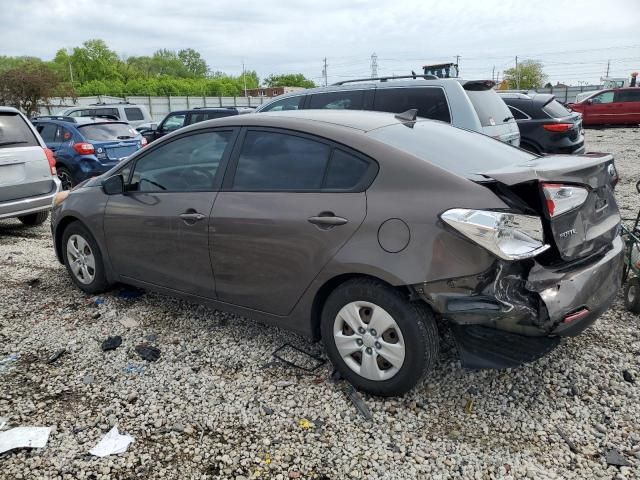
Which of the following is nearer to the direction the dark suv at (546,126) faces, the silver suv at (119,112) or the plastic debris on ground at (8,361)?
the silver suv

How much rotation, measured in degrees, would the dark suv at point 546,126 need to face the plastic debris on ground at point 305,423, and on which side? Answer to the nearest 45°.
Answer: approximately 135° to its left

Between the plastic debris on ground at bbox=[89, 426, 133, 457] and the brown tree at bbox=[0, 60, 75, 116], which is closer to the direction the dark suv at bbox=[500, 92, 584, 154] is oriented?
the brown tree

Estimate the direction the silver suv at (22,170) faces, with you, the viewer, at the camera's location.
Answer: facing away from the viewer and to the left of the viewer

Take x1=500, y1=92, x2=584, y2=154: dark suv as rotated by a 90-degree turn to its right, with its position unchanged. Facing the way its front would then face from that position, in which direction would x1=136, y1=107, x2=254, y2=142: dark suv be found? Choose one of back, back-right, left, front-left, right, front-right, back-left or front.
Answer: back-left

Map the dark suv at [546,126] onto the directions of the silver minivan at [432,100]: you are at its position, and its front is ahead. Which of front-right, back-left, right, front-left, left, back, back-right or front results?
right

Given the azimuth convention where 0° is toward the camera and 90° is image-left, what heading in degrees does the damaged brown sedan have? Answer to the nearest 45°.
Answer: approximately 135°

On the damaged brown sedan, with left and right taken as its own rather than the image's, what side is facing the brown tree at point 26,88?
front

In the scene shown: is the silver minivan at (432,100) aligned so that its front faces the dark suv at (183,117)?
yes

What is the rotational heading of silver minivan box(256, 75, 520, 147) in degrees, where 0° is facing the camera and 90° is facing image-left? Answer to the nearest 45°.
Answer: approximately 135°

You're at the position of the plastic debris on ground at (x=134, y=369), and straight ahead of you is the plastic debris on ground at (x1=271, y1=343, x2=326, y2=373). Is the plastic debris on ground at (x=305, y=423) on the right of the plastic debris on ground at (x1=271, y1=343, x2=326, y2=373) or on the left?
right

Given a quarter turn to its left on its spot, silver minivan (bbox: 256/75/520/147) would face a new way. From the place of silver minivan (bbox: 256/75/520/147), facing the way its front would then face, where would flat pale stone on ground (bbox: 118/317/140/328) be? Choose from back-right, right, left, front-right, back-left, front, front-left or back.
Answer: front
